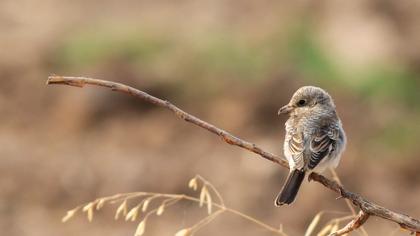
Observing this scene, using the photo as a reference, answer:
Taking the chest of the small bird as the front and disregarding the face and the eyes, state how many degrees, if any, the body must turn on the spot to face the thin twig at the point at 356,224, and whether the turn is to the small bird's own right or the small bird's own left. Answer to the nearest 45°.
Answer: approximately 135° to the small bird's own right

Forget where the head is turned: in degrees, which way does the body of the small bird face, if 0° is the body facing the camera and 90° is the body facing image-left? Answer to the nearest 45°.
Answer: approximately 225°
